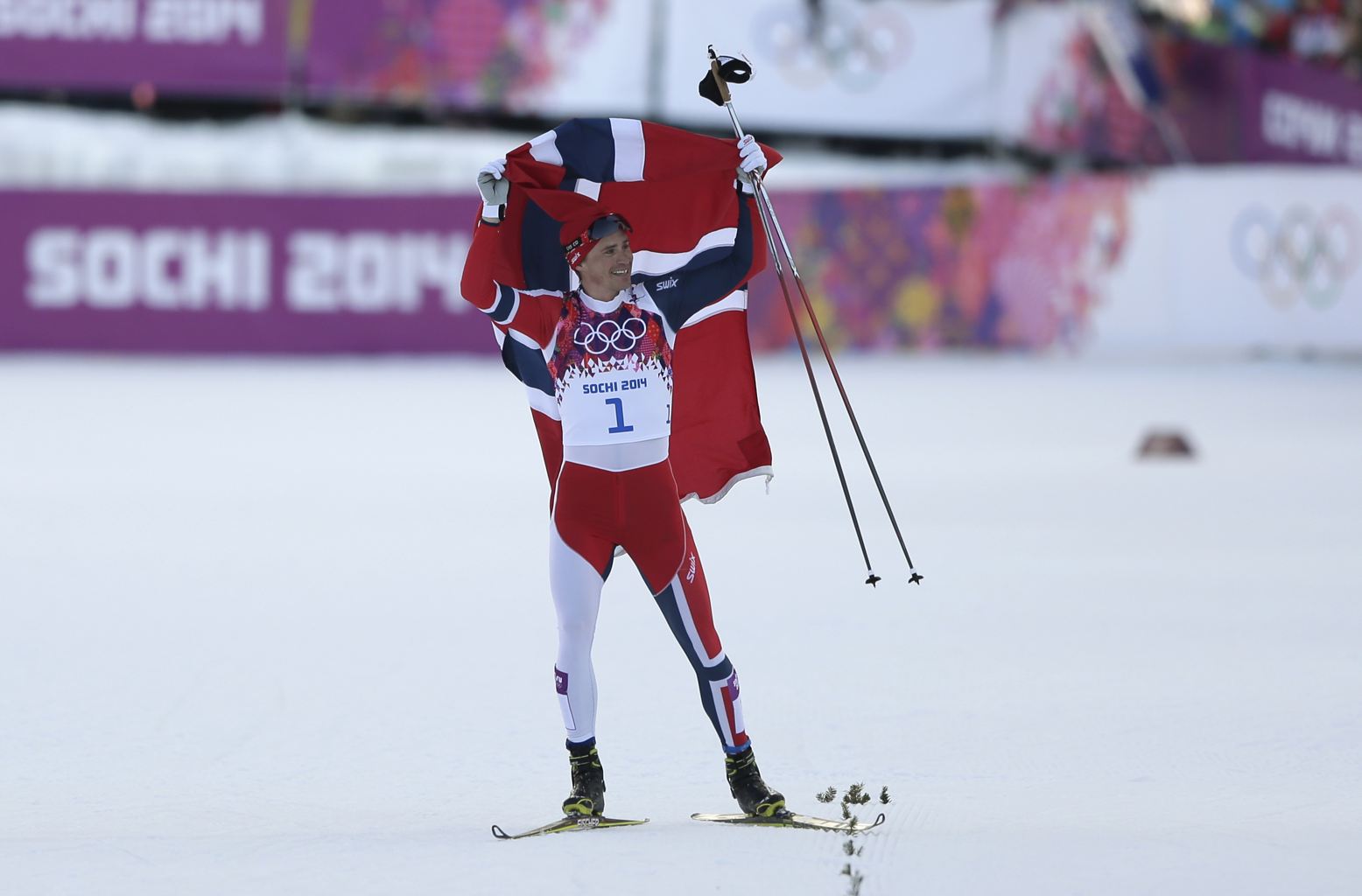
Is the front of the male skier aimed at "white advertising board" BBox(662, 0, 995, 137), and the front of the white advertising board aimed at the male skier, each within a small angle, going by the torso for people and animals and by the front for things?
no

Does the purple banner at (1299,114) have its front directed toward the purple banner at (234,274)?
no

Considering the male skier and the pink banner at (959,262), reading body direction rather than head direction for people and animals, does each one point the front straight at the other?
no

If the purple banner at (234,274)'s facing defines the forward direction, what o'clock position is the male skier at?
The male skier is roughly at 12 o'clock from the purple banner.

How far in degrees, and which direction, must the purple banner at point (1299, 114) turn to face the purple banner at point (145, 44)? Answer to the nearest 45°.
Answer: approximately 45° to its right

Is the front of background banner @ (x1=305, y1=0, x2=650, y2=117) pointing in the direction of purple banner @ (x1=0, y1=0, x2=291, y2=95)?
no

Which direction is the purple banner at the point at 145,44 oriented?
toward the camera

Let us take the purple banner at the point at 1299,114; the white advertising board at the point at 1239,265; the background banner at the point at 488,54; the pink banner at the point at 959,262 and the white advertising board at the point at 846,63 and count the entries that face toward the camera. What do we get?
5

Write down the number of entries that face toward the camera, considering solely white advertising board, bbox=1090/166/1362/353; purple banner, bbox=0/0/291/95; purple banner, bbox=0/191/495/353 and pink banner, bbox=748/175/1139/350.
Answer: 4

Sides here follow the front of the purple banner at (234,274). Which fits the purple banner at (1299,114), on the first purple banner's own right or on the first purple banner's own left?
on the first purple banner's own left

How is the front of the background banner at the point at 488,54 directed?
toward the camera

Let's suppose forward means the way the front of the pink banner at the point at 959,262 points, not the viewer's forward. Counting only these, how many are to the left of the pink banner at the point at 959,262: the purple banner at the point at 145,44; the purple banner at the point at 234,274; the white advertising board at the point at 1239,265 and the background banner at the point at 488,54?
1

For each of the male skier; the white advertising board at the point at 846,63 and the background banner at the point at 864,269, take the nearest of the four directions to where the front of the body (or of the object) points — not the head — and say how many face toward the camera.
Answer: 3

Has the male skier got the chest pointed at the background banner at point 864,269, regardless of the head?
no

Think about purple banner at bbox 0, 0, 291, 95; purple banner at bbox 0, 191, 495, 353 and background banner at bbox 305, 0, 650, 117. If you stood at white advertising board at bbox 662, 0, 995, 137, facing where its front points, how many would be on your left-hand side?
0

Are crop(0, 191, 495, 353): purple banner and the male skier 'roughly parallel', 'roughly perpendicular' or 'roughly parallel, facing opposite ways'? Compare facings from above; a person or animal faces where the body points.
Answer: roughly parallel

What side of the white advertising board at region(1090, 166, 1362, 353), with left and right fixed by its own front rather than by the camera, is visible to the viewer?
front

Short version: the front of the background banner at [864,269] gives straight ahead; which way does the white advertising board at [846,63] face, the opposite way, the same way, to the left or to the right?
the same way

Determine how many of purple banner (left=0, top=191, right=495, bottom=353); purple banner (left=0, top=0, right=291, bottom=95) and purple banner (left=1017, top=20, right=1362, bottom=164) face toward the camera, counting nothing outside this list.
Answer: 3

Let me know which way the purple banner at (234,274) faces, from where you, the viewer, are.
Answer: facing the viewer
